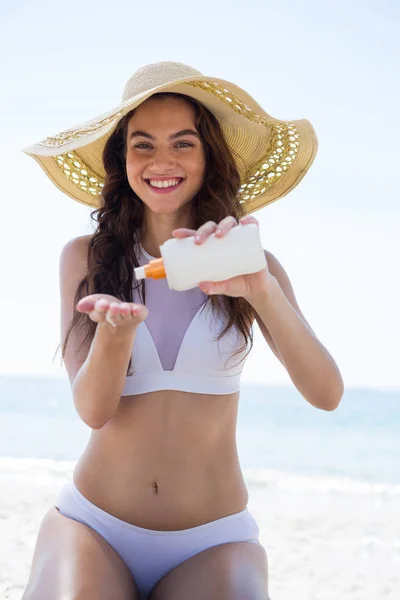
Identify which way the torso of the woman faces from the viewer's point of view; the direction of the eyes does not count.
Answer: toward the camera

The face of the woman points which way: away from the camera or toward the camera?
toward the camera
